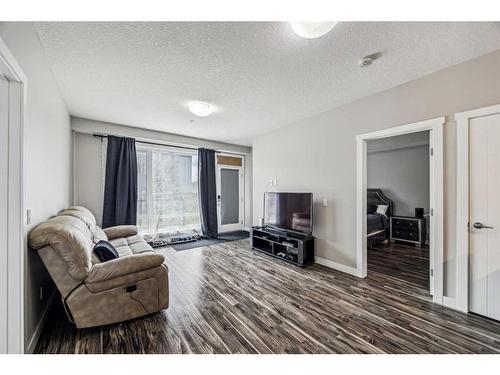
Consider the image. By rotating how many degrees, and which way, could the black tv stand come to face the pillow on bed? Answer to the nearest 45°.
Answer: approximately 180°

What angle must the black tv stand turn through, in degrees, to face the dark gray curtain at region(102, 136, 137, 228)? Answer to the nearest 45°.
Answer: approximately 45° to its right

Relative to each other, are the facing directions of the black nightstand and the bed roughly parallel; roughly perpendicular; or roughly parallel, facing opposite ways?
roughly parallel

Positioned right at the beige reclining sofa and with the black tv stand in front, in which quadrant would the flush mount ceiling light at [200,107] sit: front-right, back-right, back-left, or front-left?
front-left

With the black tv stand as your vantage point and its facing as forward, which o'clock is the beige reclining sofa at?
The beige reclining sofa is roughly at 12 o'clock from the black tv stand.

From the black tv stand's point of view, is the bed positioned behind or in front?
behind

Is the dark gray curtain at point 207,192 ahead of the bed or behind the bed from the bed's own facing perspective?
ahead

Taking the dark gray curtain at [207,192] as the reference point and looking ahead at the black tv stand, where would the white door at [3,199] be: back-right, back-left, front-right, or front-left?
front-right

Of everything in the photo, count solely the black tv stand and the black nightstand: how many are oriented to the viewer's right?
0

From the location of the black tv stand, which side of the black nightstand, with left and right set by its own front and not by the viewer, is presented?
front

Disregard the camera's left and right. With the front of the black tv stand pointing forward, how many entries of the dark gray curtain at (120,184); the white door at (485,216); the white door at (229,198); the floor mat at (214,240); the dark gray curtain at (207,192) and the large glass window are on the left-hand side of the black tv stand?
1

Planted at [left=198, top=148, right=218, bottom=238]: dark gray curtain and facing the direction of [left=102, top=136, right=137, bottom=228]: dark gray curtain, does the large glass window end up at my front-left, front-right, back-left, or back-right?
front-right

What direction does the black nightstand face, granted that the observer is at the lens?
facing the viewer and to the left of the viewer

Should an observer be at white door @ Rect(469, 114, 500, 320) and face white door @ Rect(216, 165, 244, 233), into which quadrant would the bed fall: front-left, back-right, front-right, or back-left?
front-right

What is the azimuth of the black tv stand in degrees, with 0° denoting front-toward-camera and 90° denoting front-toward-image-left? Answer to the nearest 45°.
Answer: approximately 45°
